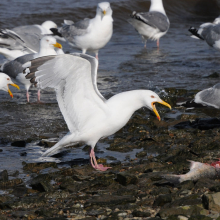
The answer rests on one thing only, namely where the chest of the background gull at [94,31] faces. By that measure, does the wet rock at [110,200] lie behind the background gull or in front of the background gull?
in front

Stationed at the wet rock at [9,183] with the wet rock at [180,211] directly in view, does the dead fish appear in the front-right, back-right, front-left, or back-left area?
front-left

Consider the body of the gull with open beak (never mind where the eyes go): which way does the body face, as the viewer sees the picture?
to the viewer's right

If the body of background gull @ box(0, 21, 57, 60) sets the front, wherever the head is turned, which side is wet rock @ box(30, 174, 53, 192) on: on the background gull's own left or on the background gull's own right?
on the background gull's own right

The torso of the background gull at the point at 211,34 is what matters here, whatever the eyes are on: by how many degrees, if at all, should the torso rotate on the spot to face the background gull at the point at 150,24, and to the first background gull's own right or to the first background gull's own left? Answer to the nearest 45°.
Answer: approximately 135° to the first background gull's own left

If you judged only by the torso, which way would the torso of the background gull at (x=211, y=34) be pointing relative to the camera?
to the viewer's right

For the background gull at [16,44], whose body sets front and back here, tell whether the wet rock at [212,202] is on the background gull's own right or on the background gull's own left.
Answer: on the background gull's own right
